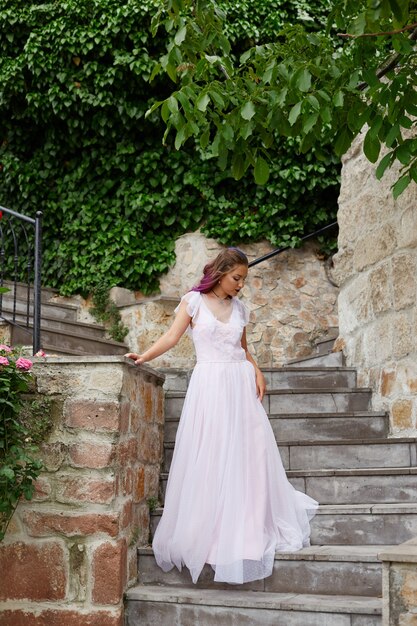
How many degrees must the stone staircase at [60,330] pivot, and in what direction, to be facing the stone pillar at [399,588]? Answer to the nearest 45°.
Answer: approximately 45° to its right

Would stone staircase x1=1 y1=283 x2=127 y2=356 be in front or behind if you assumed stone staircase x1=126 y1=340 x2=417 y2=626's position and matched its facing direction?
behind

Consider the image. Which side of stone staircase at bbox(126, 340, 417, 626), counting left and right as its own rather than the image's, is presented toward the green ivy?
back

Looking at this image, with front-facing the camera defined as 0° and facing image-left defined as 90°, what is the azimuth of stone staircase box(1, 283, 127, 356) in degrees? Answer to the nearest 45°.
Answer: approximately 315°

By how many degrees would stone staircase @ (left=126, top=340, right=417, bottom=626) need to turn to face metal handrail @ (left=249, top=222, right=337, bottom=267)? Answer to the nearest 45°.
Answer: approximately 180°

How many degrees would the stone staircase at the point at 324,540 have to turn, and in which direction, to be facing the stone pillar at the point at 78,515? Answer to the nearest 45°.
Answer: approximately 90° to its right

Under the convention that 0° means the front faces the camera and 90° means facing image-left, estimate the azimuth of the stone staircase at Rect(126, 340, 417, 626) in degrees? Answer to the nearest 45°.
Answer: approximately 0°
